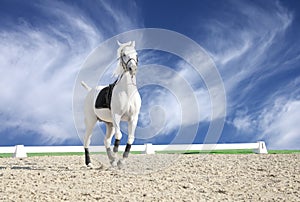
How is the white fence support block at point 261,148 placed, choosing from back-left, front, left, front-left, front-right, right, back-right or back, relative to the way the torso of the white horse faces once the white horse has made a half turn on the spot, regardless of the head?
right

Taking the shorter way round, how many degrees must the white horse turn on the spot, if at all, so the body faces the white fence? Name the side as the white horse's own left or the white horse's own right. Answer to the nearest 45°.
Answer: approximately 135° to the white horse's own left

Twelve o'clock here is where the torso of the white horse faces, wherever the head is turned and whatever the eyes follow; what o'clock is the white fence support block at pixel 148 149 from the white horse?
The white fence support block is roughly at 8 o'clock from the white horse.

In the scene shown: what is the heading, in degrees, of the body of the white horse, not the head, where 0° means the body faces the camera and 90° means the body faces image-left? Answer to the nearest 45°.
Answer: approximately 315°
